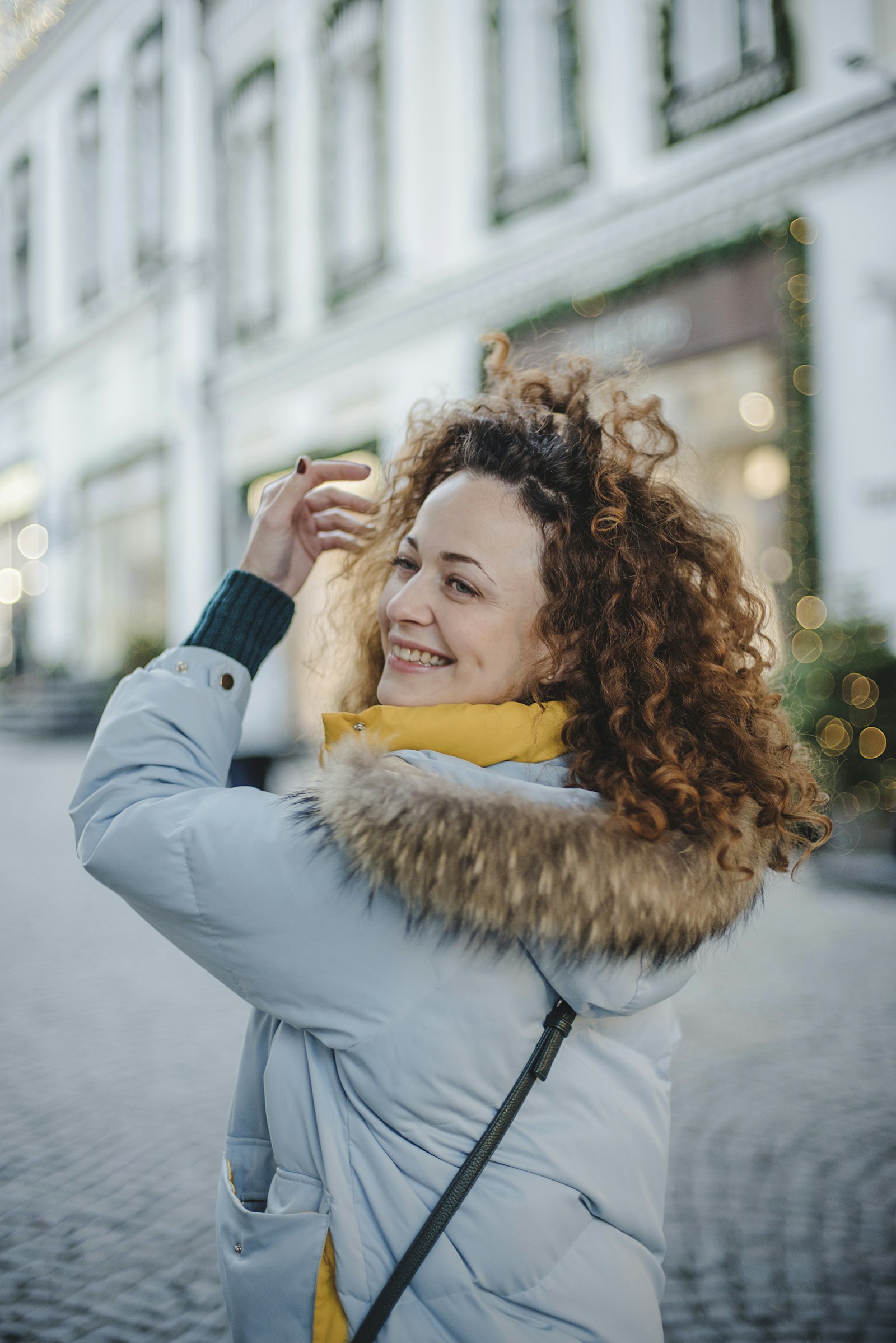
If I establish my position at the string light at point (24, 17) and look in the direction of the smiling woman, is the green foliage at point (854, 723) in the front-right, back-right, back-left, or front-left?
front-left

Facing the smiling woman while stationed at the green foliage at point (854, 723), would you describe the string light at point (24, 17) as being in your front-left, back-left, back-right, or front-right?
front-right

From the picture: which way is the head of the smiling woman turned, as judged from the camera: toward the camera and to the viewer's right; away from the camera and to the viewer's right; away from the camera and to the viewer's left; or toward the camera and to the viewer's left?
toward the camera and to the viewer's left

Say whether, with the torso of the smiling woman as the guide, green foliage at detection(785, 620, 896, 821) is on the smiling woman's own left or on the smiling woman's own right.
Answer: on the smiling woman's own right
